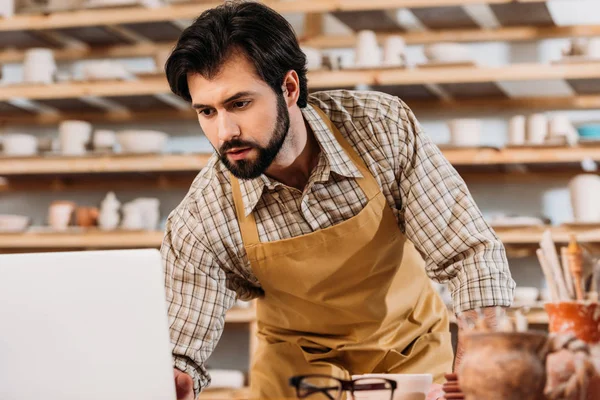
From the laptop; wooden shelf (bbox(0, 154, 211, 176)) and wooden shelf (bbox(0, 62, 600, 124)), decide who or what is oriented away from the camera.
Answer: the laptop

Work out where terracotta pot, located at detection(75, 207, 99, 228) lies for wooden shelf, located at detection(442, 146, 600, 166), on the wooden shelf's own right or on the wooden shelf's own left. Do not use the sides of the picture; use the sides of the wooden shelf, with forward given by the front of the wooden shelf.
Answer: on the wooden shelf's own right

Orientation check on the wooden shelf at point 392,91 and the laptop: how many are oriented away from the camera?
1

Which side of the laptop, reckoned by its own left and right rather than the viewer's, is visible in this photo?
back

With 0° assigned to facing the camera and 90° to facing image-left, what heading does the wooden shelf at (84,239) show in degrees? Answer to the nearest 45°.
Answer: approximately 0°

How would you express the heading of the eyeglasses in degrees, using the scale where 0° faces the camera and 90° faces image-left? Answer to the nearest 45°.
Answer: approximately 0°

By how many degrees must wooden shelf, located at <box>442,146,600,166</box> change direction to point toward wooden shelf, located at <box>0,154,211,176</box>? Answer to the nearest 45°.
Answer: approximately 90° to its right
